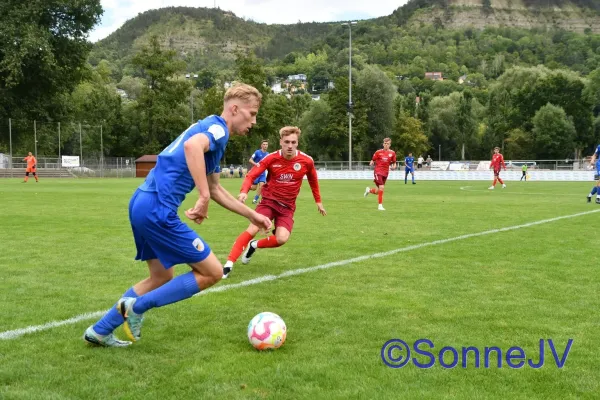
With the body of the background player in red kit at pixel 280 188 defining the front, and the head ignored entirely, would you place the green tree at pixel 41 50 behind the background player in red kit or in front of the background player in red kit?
behind

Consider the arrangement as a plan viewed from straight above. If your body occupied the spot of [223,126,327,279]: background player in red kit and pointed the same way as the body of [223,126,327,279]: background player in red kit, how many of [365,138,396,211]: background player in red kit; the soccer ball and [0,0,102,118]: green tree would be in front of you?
1

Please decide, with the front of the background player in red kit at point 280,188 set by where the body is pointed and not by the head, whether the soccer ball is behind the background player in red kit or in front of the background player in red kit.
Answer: in front

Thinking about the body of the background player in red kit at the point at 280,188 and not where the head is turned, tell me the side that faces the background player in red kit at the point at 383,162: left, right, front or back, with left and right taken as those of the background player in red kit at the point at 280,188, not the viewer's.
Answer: back

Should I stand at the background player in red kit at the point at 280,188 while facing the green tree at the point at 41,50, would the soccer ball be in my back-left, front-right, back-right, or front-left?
back-left

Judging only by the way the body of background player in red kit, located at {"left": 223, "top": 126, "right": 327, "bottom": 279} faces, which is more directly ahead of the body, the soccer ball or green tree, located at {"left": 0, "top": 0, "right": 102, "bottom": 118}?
the soccer ball

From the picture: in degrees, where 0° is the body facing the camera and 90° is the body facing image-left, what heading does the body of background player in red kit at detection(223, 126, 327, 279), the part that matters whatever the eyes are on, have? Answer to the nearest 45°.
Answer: approximately 0°
